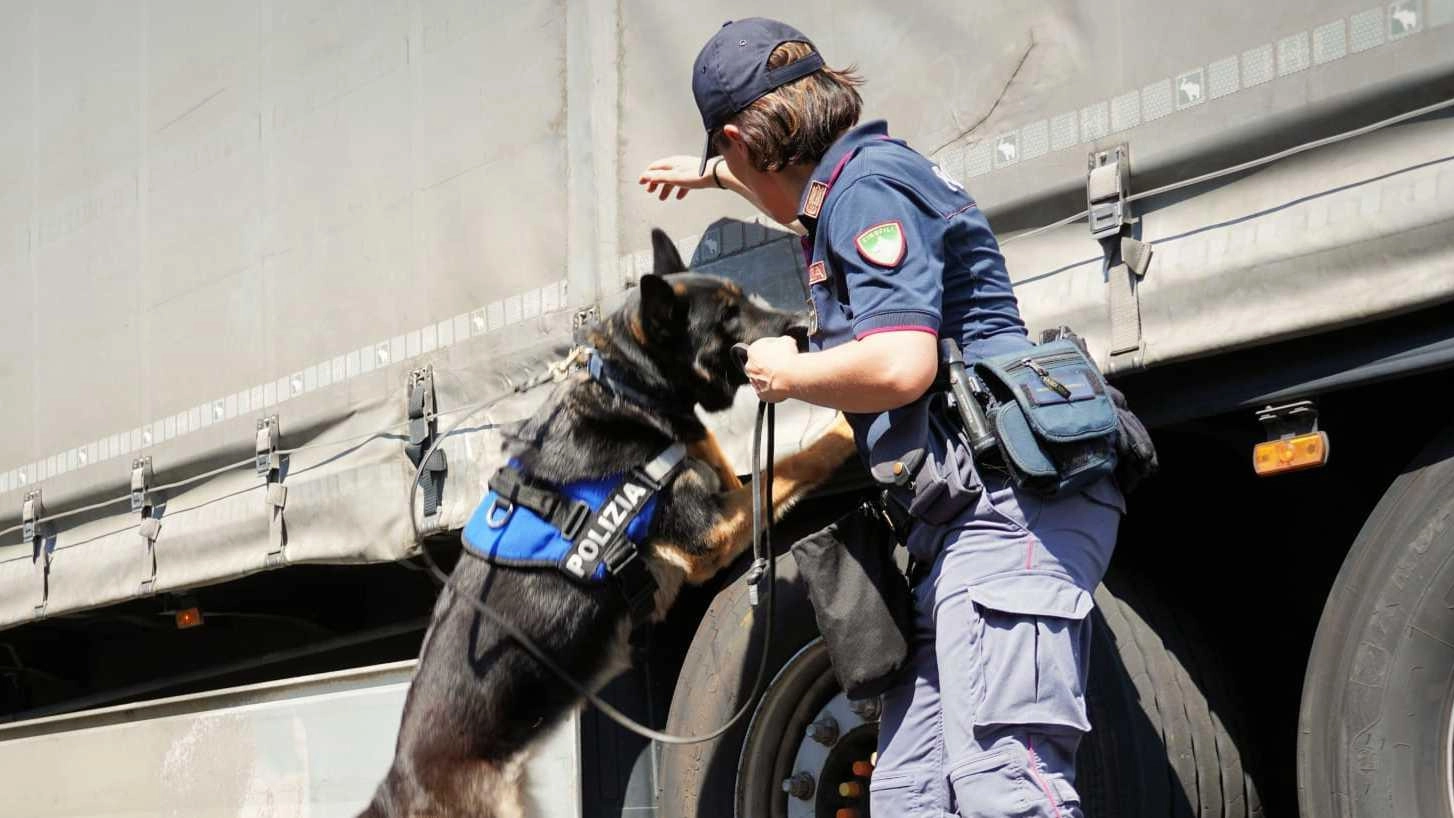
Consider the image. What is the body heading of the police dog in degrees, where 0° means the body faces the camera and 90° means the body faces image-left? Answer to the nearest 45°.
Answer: approximately 270°

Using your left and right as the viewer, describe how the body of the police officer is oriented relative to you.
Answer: facing to the left of the viewer

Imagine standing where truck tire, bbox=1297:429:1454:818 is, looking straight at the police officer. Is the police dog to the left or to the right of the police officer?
right

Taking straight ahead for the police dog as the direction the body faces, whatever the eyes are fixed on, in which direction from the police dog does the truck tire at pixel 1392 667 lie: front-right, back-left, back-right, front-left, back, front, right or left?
front-right

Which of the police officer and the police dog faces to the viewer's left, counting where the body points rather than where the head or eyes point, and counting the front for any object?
the police officer

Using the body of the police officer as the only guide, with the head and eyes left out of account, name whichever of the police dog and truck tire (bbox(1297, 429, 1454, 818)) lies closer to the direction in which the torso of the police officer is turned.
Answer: the police dog

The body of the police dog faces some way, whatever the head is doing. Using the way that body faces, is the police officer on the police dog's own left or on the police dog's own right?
on the police dog's own right

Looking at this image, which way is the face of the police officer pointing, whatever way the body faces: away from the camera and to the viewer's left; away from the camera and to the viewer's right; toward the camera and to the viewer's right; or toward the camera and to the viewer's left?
away from the camera and to the viewer's left
